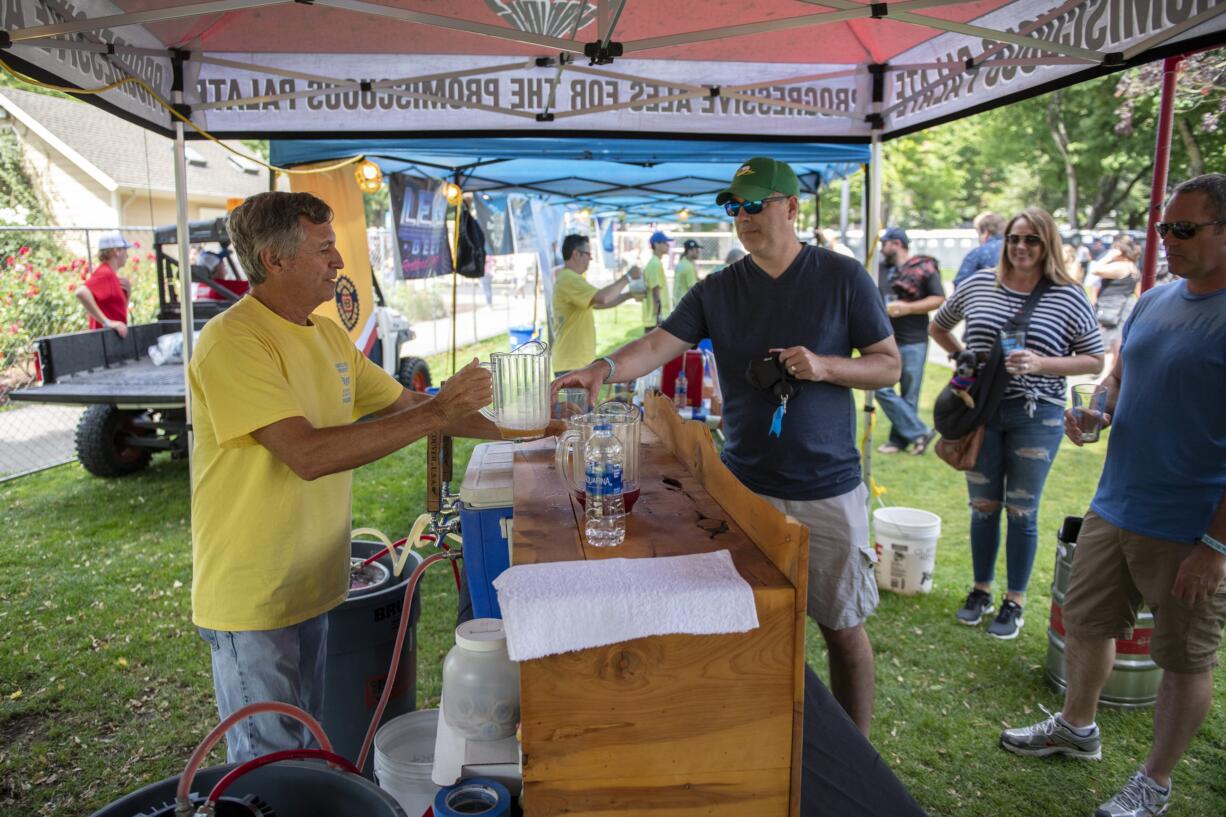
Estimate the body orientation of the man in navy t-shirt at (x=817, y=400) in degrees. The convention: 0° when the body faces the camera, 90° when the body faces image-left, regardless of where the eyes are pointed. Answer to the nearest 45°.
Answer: approximately 45°

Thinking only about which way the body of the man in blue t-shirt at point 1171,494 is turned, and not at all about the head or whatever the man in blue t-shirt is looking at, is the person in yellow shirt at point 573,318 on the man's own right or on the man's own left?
on the man's own right

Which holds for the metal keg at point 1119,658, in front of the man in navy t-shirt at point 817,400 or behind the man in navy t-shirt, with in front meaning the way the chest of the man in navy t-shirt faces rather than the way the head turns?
behind

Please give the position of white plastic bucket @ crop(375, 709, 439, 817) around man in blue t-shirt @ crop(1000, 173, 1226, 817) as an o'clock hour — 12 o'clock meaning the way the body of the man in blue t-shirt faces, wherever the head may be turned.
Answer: The white plastic bucket is roughly at 12 o'clock from the man in blue t-shirt.

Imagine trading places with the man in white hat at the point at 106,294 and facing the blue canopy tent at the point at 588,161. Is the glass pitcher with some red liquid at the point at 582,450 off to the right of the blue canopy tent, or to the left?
right

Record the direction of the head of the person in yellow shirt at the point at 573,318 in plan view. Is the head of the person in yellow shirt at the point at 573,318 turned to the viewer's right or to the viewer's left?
to the viewer's right

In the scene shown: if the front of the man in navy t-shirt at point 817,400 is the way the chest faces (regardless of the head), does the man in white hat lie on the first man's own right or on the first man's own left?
on the first man's own right

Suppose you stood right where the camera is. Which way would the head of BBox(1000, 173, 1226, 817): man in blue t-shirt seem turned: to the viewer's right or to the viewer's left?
to the viewer's left

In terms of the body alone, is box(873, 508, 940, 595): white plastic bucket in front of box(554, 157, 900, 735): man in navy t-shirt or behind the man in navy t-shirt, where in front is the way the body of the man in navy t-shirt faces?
behind

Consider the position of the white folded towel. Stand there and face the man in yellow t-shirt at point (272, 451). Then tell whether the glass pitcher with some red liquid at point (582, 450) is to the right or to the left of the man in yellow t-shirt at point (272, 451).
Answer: right
